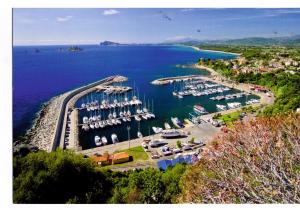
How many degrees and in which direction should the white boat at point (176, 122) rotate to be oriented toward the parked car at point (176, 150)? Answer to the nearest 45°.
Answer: approximately 135° to its left

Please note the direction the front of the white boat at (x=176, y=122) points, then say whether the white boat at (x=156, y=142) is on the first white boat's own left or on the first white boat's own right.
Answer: on the first white boat's own left

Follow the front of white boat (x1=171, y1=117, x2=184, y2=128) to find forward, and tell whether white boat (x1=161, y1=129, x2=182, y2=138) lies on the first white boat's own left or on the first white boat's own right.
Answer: on the first white boat's own left

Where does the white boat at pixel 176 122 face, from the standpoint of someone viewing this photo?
facing away from the viewer and to the left of the viewer
